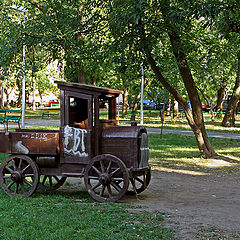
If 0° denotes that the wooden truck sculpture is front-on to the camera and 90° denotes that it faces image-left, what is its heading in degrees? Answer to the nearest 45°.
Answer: approximately 315°

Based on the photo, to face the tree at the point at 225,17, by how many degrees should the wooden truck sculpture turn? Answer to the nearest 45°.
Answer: approximately 90° to its left
